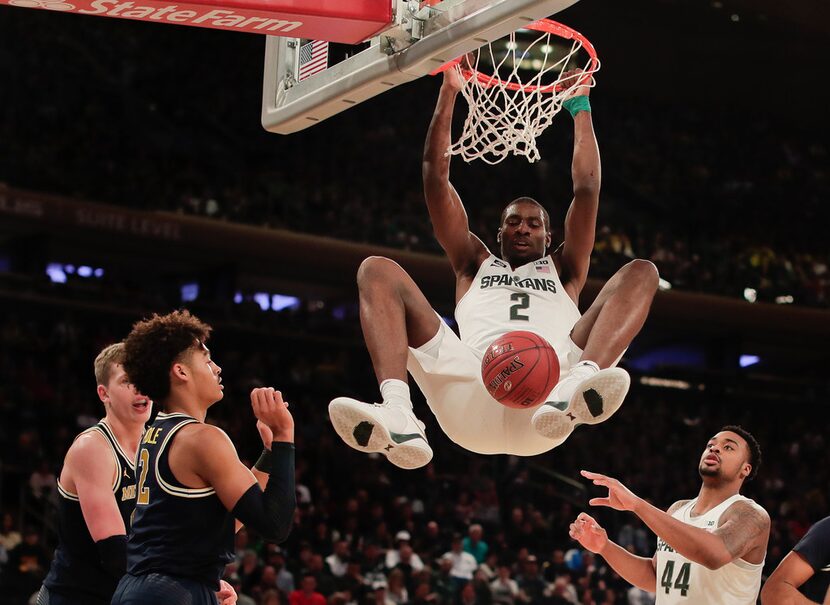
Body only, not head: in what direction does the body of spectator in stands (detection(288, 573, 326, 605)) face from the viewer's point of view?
toward the camera

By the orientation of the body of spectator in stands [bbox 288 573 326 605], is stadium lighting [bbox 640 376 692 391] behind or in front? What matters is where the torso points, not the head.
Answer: behind

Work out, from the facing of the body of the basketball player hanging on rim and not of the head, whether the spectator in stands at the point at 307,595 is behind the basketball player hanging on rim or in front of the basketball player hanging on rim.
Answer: behind

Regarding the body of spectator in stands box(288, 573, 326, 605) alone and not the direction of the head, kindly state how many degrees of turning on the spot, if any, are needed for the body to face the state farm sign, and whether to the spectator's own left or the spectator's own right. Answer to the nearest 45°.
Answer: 0° — they already face it

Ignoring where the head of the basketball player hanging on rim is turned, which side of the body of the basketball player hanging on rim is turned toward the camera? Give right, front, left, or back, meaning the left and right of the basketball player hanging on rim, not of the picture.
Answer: front

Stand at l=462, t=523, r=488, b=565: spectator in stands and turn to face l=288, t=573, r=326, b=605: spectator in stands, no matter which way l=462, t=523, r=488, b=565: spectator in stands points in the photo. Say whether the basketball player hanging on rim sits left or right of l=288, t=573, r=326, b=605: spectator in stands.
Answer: left

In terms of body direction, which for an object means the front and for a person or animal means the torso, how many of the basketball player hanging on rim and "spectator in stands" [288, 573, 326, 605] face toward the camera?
2
